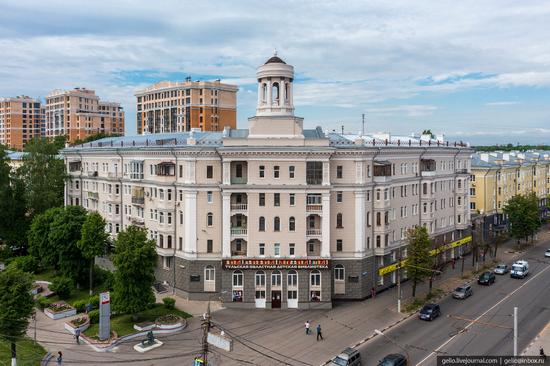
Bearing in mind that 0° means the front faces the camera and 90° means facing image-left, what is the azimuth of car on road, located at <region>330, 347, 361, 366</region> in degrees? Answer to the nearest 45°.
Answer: approximately 45°

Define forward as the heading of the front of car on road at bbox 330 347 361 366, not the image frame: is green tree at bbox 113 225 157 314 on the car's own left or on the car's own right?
on the car's own right

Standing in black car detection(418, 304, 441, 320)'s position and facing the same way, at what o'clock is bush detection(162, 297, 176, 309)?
The bush is roughly at 1 o'clock from the black car.

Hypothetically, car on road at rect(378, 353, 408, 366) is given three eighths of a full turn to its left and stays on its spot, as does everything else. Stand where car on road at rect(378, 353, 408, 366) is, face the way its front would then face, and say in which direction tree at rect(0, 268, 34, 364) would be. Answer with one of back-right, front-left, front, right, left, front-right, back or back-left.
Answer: back

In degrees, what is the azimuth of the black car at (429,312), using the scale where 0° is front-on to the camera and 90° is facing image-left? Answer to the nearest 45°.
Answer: approximately 45°

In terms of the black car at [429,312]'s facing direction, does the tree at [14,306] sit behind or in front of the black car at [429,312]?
in front

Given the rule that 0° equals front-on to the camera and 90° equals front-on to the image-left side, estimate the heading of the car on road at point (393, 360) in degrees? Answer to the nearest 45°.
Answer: approximately 45°
